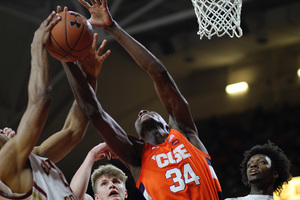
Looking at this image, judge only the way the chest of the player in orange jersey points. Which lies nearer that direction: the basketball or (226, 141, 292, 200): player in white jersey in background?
the basketball

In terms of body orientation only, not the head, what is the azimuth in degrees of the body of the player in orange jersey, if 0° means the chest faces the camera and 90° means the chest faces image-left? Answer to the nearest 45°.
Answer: approximately 0°
